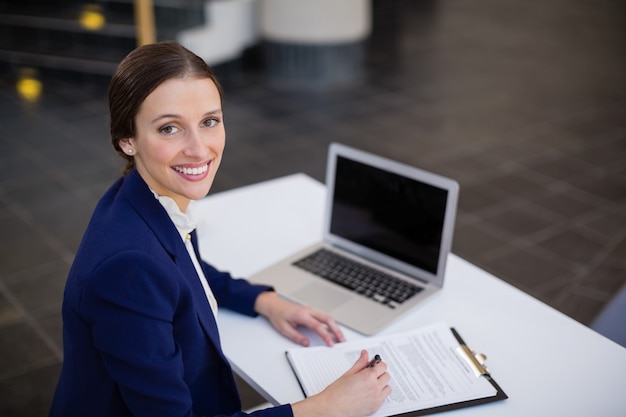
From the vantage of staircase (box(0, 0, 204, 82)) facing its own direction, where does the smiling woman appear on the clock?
The smiling woman is roughly at 12 o'clock from the staircase.

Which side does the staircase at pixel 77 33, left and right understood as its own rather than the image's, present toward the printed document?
front

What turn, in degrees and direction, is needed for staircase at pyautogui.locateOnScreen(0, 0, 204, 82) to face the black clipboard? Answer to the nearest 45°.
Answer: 0° — it already faces it

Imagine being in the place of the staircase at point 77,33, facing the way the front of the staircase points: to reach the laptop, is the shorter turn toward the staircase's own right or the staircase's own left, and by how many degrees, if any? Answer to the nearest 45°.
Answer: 0° — it already faces it

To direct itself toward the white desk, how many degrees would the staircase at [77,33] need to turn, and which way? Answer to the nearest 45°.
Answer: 0° — it already faces it

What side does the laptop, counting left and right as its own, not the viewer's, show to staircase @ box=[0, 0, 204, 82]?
right

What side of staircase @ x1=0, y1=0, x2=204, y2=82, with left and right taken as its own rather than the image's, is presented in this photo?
front

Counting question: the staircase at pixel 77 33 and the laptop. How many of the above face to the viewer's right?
0

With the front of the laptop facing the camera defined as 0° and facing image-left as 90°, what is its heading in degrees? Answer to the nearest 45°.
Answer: approximately 45°

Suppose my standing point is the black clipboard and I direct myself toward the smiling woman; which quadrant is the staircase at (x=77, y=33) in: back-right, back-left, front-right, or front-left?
front-right

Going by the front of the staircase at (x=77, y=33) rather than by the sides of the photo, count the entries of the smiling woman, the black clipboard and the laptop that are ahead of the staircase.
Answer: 3

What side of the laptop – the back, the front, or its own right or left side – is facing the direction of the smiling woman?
front
